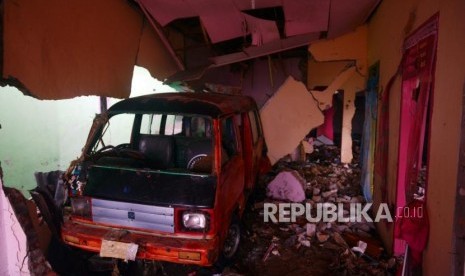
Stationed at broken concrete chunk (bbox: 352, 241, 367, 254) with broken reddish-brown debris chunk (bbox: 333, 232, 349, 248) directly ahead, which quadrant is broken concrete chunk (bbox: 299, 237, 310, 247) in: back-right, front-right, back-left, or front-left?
front-left

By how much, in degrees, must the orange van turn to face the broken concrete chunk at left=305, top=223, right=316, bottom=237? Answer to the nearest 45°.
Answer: approximately 90° to its left

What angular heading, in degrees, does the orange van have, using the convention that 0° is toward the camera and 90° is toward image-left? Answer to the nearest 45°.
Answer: approximately 45°

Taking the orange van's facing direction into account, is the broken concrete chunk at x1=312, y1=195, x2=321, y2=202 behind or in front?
behind
